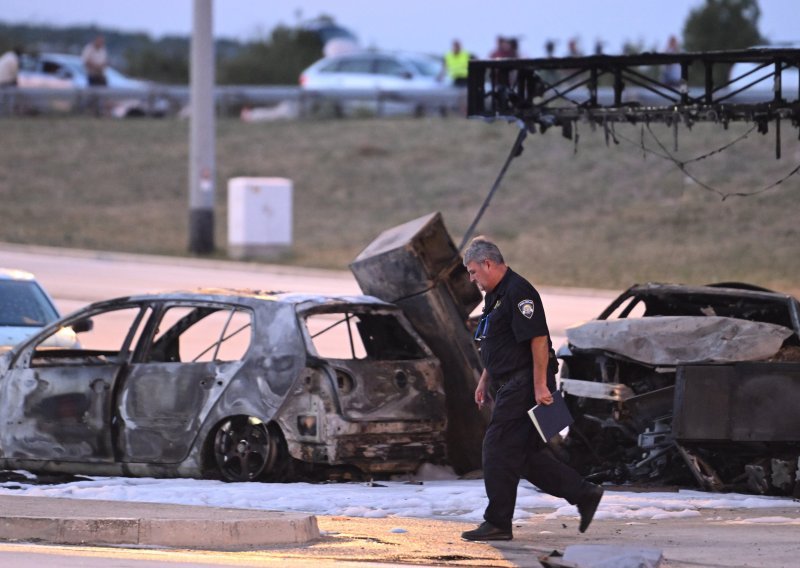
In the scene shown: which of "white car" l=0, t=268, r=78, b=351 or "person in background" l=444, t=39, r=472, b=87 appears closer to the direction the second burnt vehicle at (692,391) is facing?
the white car

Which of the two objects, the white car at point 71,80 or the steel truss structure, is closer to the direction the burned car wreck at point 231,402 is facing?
the white car

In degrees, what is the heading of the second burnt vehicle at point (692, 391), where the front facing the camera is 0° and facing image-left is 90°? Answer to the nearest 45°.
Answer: approximately 45°

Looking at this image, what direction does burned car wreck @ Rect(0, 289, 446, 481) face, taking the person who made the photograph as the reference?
facing away from the viewer and to the left of the viewer

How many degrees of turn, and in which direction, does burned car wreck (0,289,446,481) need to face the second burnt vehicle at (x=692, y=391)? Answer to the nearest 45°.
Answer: approximately 135° to its right

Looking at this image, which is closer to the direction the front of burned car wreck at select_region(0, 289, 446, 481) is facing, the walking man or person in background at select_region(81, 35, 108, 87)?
the person in background
